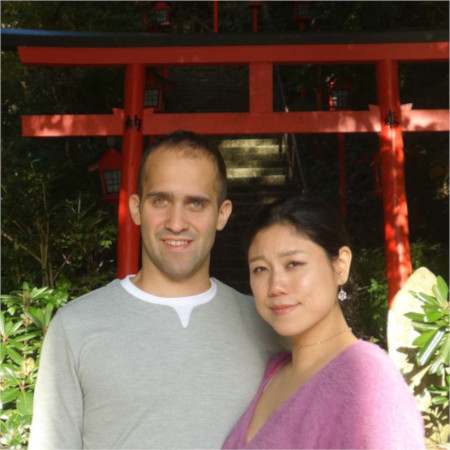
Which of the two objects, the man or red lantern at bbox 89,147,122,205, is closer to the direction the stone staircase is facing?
the man

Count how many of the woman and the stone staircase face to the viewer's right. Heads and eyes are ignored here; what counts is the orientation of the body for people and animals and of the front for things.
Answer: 0

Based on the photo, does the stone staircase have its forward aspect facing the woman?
yes

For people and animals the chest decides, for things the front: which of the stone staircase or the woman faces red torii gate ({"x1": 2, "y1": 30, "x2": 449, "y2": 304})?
the stone staircase

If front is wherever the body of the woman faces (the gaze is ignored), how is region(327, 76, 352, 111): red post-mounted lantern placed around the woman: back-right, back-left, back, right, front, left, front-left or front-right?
back-right

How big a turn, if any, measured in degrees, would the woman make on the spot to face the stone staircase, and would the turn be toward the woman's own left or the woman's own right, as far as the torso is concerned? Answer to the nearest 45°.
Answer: approximately 135° to the woman's own right

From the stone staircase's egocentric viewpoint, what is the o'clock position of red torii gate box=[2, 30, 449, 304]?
The red torii gate is roughly at 12 o'clock from the stone staircase.

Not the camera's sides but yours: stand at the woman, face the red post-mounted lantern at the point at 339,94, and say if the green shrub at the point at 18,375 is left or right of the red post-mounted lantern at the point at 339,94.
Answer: left

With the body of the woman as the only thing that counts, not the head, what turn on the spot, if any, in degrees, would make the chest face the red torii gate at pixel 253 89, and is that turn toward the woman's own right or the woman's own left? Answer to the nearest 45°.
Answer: approximately 135° to the woman's own right

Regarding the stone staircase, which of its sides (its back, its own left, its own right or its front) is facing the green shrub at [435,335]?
front

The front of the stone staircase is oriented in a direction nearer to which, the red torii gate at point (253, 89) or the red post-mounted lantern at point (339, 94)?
the red torii gate

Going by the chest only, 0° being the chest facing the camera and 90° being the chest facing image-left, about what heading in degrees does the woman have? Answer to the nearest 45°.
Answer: approximately 45°
